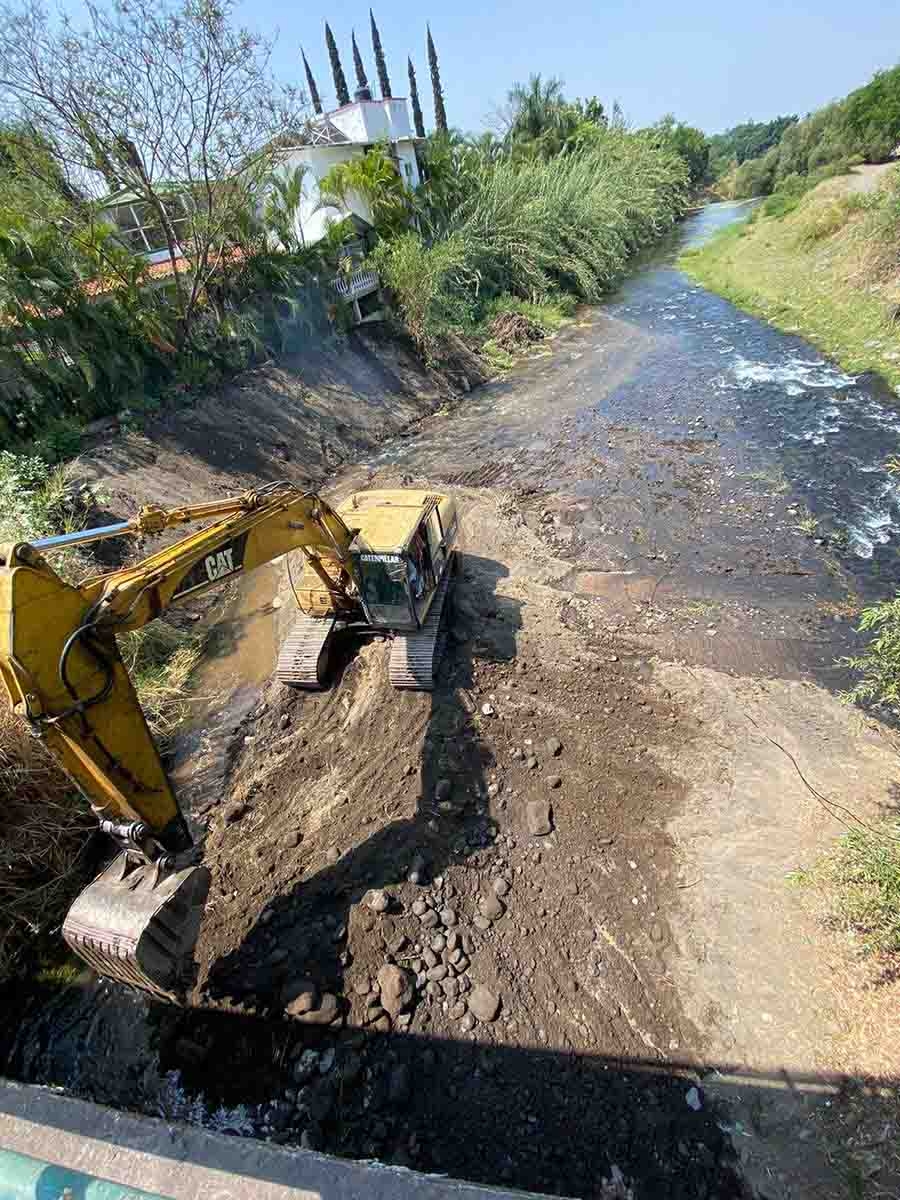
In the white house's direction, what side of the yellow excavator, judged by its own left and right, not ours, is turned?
back

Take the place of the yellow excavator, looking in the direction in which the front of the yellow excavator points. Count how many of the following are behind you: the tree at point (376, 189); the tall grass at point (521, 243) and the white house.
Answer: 3

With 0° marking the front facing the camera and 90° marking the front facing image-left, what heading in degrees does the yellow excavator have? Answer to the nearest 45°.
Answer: approximately 45°

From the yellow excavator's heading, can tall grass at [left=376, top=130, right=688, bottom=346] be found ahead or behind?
behind

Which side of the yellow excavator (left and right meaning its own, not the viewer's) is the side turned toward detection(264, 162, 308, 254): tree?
back

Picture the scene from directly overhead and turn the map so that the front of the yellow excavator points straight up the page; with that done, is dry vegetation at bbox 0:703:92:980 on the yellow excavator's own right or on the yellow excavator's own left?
on the yellow excavator's own right

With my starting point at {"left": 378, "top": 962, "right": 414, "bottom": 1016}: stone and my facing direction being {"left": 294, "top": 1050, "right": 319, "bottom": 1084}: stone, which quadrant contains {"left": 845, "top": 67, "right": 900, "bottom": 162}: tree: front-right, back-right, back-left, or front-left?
back-right

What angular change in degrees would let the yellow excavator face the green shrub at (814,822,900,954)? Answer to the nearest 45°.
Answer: approximately 90° to its left

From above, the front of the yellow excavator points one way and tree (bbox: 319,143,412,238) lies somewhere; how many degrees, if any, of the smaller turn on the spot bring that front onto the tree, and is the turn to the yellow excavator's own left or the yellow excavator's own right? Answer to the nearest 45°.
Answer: approximately 180°
